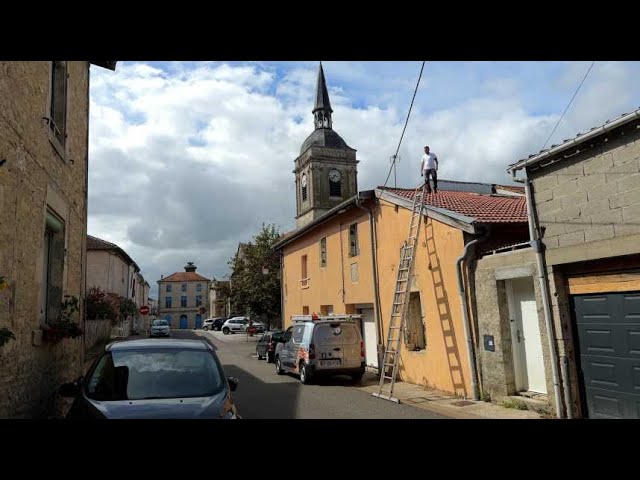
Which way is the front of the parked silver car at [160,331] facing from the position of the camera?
facing the viewer

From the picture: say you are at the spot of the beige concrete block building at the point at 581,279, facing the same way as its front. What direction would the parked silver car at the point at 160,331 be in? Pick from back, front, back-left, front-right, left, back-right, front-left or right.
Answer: right

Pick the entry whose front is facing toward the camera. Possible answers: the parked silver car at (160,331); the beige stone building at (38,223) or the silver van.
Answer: the parked silver car

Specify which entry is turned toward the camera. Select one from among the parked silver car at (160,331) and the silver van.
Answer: the parked silver car

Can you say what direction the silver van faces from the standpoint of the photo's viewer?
facing away from the viewer and to the left of the viewer

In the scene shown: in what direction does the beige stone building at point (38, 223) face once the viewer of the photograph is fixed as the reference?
facing to the right of the viewer

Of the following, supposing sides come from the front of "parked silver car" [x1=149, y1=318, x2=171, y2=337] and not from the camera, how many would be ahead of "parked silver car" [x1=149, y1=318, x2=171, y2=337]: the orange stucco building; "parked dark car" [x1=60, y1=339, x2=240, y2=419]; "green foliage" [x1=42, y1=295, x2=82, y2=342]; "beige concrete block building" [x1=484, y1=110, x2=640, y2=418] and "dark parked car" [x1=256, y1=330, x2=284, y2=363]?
5

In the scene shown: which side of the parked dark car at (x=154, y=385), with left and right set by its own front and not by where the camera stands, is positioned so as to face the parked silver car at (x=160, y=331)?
back

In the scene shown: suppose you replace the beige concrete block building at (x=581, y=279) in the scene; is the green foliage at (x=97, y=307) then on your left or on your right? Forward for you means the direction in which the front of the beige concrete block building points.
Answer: on your right

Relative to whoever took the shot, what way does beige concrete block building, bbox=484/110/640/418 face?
facing the viewer and to the left of the viewer

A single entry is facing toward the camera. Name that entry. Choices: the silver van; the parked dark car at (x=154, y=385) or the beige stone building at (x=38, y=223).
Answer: the parked dark car

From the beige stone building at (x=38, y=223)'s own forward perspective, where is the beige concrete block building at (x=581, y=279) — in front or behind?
in front

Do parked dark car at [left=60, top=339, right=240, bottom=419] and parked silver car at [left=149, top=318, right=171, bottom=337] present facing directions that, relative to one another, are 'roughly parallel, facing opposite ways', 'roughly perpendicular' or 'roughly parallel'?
roughly parallel

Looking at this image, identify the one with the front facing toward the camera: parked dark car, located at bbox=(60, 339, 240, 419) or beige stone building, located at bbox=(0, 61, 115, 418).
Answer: the parked dark car

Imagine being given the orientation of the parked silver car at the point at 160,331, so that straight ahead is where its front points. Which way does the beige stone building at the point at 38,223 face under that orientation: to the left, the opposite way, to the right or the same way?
to the left

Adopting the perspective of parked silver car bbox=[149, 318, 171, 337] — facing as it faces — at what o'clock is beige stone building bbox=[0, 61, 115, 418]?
The beige stone building is roughly at 12 o'clock from the parked silver car.

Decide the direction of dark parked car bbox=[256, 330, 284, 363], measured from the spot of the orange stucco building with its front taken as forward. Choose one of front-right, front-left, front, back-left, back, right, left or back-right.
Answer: right

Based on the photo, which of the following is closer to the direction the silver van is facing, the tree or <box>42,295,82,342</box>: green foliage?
the tree

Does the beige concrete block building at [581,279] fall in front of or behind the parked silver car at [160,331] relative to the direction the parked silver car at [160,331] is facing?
in front

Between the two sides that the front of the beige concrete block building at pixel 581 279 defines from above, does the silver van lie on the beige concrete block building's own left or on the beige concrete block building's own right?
on the beige concrete block building's own right
